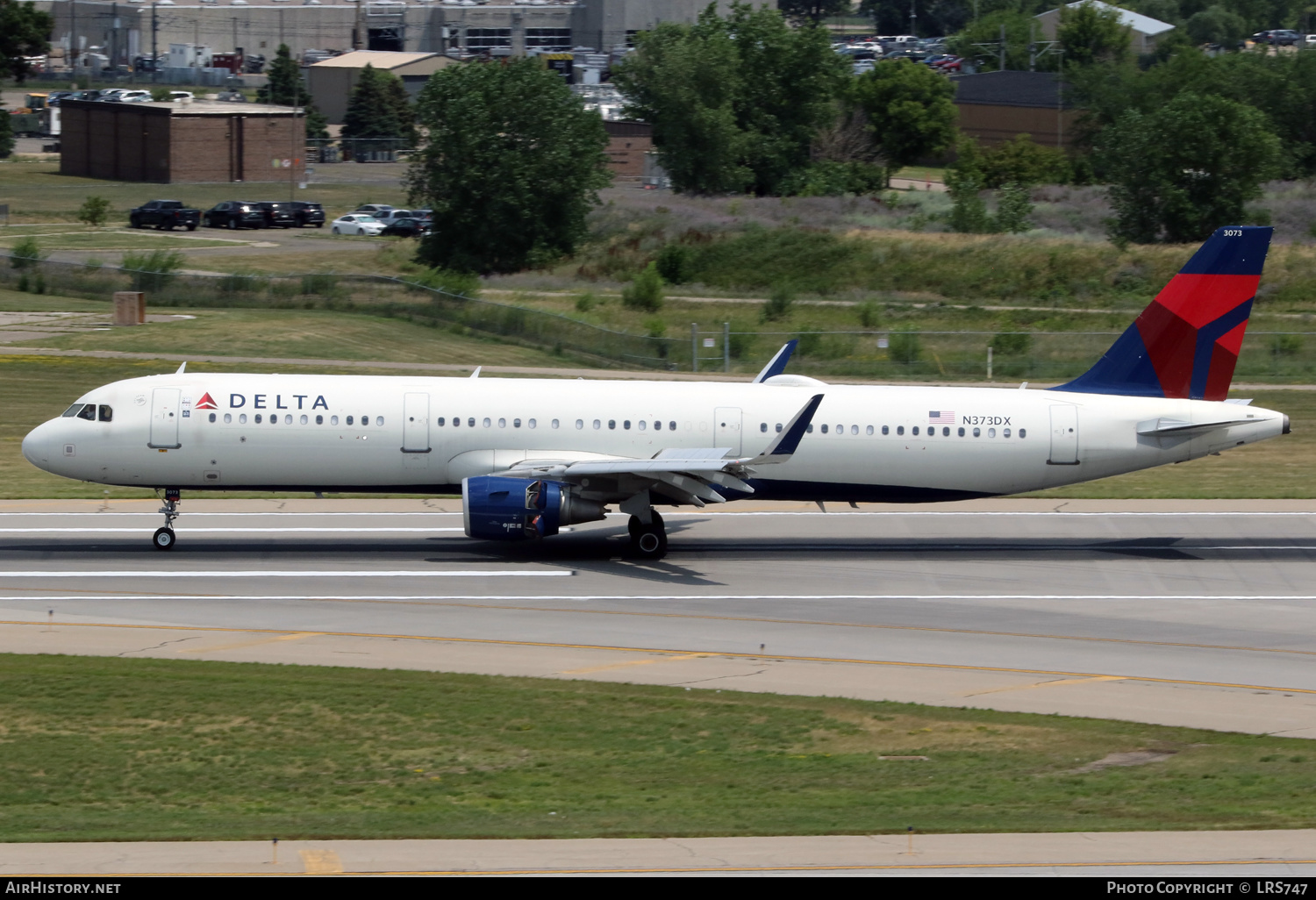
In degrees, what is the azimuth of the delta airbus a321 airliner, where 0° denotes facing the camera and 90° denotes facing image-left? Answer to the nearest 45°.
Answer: approximately 90°
